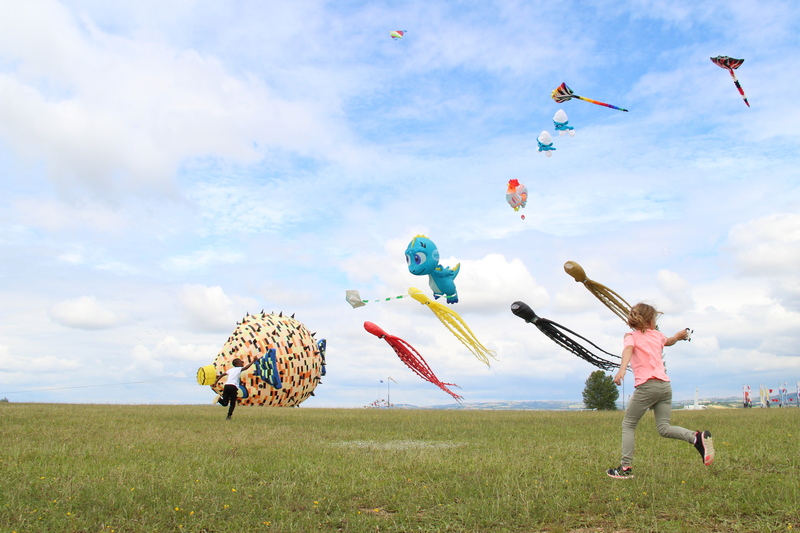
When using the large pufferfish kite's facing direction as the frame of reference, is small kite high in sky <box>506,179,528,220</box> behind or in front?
behind

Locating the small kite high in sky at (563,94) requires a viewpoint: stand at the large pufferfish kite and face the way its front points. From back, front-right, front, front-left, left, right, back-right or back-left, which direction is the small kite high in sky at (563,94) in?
back-right

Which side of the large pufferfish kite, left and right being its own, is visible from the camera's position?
left

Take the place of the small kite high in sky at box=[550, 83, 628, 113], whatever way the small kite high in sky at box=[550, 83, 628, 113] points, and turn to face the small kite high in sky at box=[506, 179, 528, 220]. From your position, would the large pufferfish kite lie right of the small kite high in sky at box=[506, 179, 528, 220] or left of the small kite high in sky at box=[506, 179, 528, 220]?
left

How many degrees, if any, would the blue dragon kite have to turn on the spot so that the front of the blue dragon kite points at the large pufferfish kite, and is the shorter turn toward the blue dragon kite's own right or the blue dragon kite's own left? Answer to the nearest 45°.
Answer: approximately 90° to the blue dragon kite's own right

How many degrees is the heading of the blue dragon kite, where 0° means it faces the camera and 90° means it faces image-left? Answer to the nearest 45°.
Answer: approximately 45°

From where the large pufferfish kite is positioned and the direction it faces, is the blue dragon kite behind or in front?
behind

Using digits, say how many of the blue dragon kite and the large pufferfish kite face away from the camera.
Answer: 0
